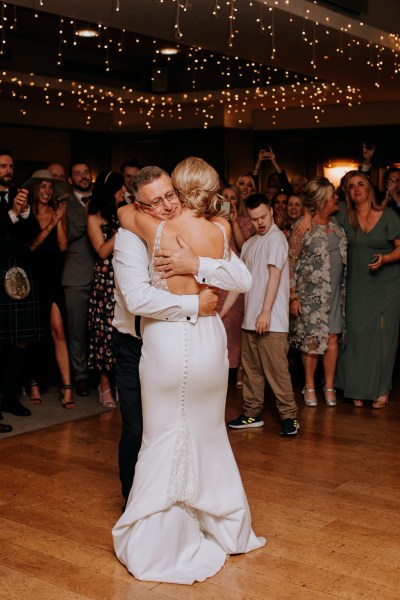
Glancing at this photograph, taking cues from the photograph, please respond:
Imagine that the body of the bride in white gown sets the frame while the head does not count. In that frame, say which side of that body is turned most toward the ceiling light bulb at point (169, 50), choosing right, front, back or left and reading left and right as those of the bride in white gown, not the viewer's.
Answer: front

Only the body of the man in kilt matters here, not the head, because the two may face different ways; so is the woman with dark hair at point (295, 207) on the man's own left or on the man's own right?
on the man's own left

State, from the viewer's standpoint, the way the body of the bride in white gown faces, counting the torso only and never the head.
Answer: away from the camera

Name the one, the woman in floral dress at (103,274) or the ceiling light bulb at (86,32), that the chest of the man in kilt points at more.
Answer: the woman in floral dress

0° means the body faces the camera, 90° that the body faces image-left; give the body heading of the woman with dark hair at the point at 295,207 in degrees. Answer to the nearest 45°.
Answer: approximately 45°

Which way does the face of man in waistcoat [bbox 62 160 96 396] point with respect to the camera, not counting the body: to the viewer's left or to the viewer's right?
to the viewer's right

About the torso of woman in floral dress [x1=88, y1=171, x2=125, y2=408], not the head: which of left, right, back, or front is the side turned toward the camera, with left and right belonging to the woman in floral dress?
right

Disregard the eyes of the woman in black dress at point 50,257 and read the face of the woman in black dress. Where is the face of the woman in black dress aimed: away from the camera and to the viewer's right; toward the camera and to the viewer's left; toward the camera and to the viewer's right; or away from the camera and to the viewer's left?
toward the camera and to the viewer's right

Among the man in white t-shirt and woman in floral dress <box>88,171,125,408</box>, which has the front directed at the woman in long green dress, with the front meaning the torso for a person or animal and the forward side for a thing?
the woman in floral dress

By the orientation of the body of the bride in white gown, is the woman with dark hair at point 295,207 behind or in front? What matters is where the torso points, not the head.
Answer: in front

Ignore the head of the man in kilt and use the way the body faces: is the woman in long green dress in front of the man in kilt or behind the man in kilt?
in front
